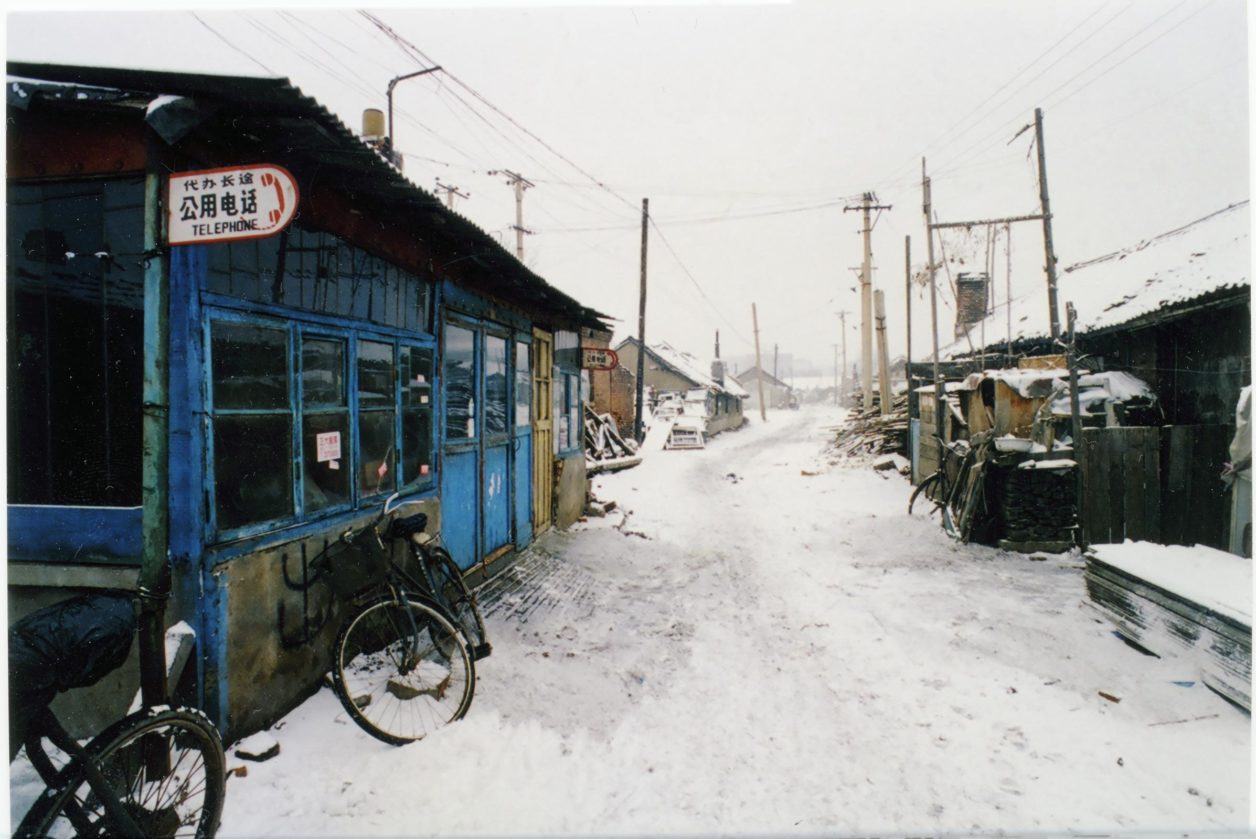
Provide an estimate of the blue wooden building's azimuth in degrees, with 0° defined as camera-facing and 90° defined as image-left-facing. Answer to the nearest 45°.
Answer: approximately 315°

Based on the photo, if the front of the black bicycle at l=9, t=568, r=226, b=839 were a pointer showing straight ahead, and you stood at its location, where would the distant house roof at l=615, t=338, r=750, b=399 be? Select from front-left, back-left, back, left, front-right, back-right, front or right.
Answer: front-left

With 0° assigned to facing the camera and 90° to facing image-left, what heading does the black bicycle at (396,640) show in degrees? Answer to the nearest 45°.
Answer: approximately 45°

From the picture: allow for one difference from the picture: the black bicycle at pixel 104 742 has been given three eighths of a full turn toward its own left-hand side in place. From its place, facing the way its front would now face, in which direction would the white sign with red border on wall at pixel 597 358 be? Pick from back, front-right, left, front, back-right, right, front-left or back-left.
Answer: right

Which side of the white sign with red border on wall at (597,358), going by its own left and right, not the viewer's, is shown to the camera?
front

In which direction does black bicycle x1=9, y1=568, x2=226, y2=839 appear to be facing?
to the viewer's right

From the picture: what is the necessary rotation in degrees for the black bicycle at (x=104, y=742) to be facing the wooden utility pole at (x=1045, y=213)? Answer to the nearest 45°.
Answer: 0° — it already faces it

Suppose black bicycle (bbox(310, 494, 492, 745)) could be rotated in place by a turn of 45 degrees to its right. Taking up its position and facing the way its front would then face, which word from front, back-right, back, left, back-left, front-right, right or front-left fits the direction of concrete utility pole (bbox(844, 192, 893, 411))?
back-right

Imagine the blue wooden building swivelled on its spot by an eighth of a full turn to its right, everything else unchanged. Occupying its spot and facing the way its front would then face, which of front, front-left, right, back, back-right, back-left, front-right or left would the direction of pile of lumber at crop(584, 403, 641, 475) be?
back-left

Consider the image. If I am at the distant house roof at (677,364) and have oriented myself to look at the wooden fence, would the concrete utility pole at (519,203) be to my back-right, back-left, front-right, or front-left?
front-right

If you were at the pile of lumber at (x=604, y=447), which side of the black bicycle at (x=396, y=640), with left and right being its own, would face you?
back

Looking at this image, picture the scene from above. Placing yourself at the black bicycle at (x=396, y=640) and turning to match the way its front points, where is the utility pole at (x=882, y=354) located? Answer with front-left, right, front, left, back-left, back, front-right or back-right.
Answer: back
